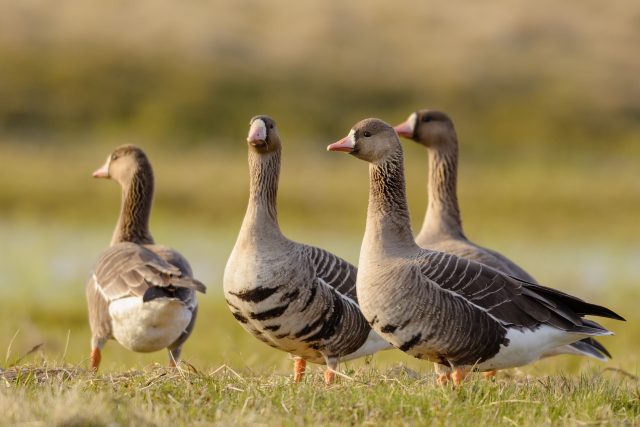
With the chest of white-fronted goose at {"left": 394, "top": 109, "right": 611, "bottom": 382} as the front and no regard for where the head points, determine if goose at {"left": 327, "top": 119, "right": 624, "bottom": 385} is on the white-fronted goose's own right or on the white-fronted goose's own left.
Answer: on the white-fronted goose's own left

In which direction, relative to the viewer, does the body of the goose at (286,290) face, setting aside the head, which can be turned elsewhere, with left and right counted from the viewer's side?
facing the viewer and to the left of the viewer

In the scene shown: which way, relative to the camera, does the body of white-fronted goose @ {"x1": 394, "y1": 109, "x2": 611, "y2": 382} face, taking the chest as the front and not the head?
to the viewer's left

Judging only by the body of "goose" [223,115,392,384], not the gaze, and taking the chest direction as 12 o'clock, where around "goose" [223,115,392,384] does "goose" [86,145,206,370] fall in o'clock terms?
"goose" [86,145,206,370] is roughly at 3 o'clock from "goose" [223,115,392,384].

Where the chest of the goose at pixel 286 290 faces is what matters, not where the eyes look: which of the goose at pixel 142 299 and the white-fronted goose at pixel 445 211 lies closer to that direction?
the goose

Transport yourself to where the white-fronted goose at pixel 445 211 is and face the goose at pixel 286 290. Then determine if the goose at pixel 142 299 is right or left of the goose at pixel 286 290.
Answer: right

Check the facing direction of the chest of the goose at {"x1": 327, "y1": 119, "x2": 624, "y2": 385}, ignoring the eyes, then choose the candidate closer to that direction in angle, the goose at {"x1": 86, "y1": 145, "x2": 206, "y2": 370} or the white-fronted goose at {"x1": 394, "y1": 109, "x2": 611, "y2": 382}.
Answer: the goose

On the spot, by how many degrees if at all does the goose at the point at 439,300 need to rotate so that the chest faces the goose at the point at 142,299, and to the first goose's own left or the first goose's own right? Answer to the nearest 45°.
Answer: approximately 45° to the first goose's own right

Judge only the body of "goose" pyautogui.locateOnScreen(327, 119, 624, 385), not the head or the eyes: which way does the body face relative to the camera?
to the viewer's left

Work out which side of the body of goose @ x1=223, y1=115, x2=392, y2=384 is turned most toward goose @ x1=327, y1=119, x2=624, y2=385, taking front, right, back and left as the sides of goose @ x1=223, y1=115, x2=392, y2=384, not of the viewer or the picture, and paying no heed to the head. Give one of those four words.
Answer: left

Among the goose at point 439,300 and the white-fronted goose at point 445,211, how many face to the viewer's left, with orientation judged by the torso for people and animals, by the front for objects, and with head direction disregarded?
2
